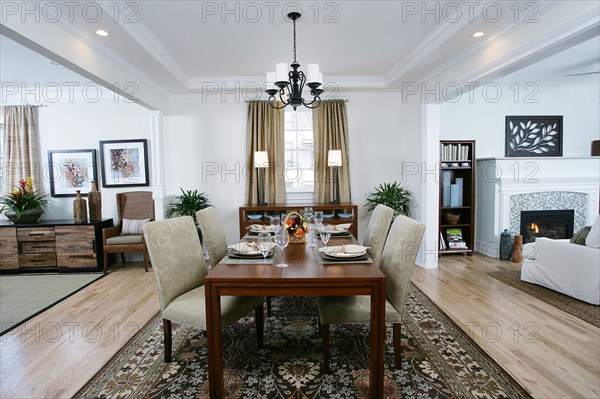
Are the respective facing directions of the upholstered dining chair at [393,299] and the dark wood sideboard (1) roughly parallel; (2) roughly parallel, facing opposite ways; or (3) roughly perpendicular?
roughly perpendicular

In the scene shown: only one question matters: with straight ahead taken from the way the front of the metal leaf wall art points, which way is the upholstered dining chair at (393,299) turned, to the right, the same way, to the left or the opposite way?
to the right

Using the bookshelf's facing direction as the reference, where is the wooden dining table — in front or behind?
in front

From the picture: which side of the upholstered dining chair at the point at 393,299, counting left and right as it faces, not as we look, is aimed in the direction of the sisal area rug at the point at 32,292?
front

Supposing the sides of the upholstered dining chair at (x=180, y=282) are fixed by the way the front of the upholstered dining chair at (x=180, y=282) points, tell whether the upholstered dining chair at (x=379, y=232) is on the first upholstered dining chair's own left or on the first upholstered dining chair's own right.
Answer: on the first upholstered dining chair's own left

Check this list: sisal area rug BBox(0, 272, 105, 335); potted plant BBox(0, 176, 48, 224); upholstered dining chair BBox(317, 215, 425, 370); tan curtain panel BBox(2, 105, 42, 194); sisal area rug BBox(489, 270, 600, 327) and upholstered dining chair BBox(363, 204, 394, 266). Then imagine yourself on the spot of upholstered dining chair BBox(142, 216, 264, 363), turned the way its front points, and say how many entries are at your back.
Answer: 3

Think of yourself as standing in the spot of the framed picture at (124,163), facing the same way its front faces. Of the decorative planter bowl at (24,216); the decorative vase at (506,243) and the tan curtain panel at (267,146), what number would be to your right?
1

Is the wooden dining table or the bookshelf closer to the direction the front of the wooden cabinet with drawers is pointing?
the wooden dining table

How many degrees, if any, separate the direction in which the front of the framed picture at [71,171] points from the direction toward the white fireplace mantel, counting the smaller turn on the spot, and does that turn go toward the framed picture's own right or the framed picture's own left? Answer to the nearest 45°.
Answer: approximately 45° to the framed picture's own left
